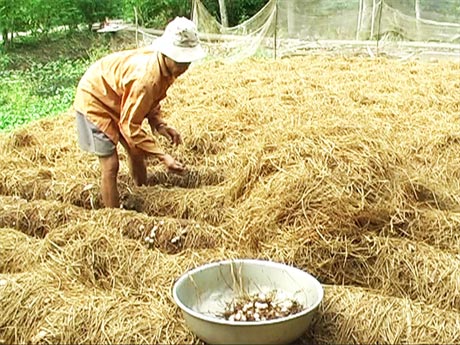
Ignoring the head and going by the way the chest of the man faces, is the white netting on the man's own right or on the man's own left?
on the man's own left

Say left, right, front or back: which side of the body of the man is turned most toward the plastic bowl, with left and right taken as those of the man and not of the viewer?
right

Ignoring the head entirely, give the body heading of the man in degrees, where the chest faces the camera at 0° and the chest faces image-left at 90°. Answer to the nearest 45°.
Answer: approximately 270°

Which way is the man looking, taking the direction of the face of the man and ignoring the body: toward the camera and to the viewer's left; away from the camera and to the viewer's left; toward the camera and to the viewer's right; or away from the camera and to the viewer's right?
toward the camera and to the viewer's right
